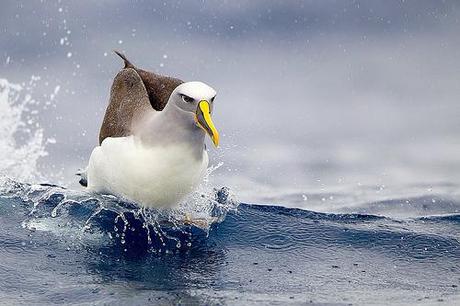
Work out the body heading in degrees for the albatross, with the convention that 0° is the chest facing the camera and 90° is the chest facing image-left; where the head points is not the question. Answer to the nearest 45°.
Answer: approximately 315°
